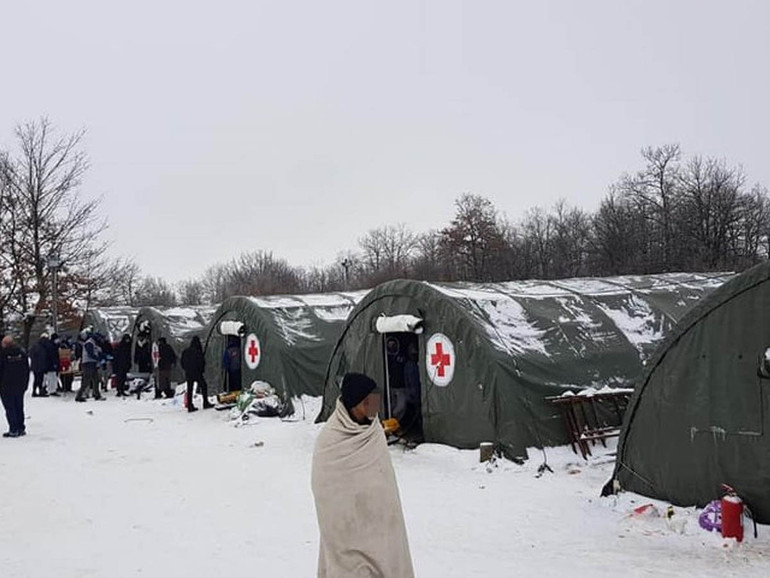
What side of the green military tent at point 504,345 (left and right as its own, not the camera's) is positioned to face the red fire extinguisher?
left

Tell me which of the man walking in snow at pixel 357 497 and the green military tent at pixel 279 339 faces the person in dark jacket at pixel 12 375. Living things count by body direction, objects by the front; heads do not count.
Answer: the green military tent

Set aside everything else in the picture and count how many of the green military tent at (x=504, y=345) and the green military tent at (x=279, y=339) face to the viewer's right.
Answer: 0

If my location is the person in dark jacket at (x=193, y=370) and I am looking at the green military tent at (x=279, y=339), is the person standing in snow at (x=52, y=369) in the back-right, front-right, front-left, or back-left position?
back-left

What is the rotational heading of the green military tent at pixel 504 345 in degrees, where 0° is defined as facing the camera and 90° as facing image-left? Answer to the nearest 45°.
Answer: approximately 45°

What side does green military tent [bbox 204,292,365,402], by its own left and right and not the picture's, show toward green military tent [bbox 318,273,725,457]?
left

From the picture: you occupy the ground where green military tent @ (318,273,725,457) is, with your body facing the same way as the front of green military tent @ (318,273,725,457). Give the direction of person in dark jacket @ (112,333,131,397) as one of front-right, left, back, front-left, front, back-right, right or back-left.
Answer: right

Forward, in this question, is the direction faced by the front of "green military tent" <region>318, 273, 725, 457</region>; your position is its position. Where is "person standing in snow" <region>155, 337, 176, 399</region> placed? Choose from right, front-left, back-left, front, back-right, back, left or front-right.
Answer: right
